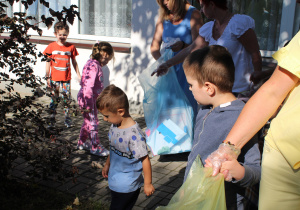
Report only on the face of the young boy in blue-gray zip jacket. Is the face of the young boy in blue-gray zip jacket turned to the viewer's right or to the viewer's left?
to the viewer's left

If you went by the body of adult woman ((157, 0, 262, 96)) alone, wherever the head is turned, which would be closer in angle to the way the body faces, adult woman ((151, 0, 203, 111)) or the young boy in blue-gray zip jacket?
the young boy in blue-gray zip jacket

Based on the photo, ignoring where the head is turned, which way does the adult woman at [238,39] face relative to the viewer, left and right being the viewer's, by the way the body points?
facing the viewer and to the left of the viewer

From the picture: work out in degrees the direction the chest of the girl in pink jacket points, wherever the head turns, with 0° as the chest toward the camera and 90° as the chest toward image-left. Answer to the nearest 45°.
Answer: approximately 270°

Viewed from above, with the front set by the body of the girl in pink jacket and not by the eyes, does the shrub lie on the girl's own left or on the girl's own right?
on the girl's own right

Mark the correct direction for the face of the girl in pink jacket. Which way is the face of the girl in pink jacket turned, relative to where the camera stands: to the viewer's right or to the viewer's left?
to the viewer's right

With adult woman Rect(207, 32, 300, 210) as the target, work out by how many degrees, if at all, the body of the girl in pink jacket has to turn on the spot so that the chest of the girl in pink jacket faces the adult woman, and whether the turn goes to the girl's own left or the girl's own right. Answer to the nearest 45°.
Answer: approximately 90° to the girl's own right

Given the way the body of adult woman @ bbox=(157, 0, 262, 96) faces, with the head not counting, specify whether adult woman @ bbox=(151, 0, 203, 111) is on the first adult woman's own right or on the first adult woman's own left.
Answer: on the first adult woman's own right

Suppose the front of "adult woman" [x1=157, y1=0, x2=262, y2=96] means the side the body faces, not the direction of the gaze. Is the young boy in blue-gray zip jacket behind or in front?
in front

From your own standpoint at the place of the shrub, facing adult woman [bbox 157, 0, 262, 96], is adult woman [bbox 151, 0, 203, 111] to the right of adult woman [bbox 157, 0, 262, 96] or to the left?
left

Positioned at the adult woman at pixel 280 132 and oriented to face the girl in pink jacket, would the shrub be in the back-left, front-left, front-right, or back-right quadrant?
front-left

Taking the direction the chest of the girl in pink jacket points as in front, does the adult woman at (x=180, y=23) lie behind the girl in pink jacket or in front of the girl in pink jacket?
in front

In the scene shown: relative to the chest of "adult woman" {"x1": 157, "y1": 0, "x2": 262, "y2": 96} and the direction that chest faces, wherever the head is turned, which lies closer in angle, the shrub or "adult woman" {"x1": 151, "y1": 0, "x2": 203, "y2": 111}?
the shrub
